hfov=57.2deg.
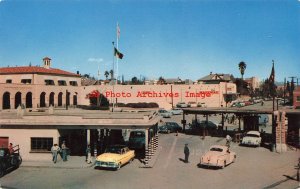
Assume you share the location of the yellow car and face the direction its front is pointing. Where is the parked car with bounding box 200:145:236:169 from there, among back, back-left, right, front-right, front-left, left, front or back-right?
back-left

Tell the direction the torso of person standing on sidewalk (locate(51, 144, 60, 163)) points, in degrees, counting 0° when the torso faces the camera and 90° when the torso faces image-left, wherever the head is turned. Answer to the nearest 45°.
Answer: approximately 0°

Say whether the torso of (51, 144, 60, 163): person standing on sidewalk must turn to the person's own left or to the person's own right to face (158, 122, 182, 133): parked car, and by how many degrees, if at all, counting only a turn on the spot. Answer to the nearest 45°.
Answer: approximately 135° to the person's own left

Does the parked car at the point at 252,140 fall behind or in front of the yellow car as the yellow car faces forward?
behind

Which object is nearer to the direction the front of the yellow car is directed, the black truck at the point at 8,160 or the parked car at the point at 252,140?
the black truck

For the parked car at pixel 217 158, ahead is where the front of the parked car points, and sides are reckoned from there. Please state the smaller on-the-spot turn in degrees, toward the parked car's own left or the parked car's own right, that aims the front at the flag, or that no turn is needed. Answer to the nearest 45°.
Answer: approximately 90° to the parked car's own left

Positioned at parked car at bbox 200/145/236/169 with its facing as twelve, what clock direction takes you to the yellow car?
The yellow car is roughly at 7 o'clock from the parked car.

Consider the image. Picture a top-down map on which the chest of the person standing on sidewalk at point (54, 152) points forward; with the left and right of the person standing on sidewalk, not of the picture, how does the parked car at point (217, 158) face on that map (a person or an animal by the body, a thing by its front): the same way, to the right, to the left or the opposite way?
to the left

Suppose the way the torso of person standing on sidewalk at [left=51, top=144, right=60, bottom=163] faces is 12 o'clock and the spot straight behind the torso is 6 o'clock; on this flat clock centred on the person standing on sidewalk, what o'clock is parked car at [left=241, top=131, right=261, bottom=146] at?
The parked car is roughly at 9 o'clock from the person standing on sidewalk.

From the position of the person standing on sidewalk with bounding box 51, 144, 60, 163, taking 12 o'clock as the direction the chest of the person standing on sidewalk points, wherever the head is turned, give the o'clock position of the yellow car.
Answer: The yellow car is roughly at 10 o'clock from the person standing on sidewalk.

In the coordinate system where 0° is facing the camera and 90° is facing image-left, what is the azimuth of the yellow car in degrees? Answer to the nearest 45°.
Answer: approximately 45°
